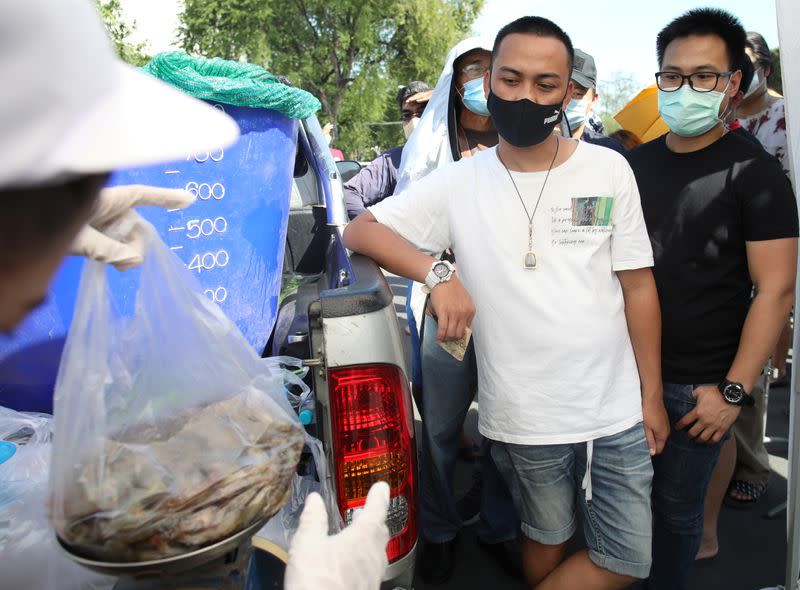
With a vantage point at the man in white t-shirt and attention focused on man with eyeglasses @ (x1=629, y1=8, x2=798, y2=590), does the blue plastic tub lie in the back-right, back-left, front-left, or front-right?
back-left

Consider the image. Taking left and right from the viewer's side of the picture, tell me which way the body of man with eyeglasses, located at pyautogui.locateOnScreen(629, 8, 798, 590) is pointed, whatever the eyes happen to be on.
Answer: facing the viewer and to the left of the viewer

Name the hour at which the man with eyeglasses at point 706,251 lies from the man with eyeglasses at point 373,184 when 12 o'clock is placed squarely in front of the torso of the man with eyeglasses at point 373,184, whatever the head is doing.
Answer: the man with eyeglasses at point 706,251 is roughly at 11 o'clock from the man with eyeglasses at point 373,184.

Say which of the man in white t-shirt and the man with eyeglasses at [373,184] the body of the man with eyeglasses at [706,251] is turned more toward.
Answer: the man in white t-shirt

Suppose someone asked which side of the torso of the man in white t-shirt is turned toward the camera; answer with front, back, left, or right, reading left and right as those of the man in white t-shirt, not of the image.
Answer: front

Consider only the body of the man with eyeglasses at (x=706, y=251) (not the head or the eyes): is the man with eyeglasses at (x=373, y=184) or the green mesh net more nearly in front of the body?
the green mesh net

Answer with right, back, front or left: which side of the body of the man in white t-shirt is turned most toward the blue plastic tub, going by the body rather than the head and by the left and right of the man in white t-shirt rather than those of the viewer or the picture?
right

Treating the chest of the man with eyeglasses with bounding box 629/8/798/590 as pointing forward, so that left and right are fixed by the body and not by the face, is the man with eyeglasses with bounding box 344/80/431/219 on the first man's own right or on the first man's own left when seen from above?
on the first man's own right

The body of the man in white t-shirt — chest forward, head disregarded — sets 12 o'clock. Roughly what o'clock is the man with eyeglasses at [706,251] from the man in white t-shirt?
The man with eyeglasses is roughly at 8 o'clock from the man in white t-shirt.

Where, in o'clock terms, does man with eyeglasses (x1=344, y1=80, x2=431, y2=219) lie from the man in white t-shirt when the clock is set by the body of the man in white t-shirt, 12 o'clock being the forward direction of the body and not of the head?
The man with eyeglasses is roughly at 5 o'clock from the man in white t-shirt.

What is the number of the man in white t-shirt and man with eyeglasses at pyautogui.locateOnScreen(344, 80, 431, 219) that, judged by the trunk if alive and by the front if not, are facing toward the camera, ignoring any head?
2

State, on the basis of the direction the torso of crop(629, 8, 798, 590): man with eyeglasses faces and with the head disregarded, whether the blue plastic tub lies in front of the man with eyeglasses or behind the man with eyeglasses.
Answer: in front
